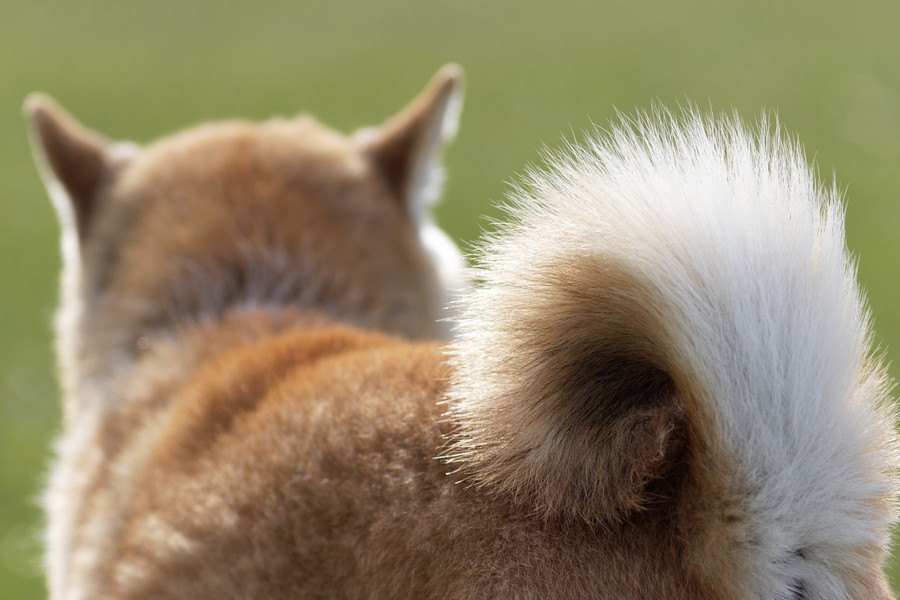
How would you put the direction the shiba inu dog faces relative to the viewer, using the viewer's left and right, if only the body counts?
facing away from the viewer and to the left of the viewer
